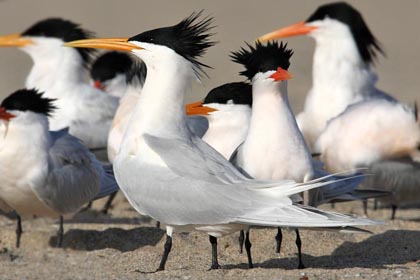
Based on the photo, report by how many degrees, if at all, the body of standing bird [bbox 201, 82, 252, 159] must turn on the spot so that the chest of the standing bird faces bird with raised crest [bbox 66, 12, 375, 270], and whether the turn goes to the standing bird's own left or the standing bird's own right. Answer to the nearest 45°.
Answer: approximately 90° to the standing bird's own left

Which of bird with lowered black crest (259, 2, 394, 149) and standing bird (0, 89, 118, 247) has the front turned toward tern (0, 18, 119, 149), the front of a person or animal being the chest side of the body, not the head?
the bird with lowered black crest

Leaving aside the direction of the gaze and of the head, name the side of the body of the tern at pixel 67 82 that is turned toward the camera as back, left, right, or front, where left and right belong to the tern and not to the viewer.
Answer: left

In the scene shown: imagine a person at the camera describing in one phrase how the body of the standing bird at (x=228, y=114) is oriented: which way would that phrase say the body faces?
to the viewer's left

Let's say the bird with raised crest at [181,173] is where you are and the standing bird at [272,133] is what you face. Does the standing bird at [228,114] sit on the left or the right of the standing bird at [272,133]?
left

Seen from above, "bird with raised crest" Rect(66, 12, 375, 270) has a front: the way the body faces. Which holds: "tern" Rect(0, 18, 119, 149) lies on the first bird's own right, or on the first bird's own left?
on the first bird's own right

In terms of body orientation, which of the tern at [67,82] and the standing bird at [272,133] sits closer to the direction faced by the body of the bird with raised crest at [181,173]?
the tern

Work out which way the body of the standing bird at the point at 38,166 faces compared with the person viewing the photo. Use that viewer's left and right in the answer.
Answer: facing the viewer and to the left of the viewer

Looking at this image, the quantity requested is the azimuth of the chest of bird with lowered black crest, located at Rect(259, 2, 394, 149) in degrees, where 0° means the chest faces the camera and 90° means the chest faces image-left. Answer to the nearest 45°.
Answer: approximately 90°

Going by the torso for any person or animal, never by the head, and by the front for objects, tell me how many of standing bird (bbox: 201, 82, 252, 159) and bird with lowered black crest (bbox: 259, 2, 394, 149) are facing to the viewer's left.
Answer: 2
